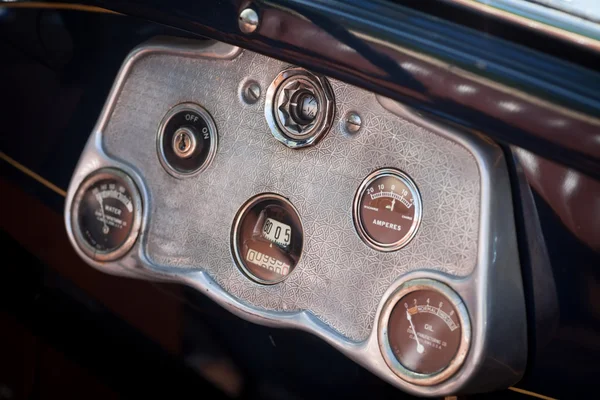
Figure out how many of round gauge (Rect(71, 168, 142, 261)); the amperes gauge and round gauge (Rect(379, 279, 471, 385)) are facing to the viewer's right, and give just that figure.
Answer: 0

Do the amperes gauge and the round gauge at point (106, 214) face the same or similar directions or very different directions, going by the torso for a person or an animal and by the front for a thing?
same or similar directions

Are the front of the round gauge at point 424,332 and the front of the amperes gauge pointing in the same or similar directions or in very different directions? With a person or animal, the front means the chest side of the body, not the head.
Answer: same or similar directions

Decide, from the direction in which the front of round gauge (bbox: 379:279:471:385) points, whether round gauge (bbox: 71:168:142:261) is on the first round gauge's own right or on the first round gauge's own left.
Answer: on the first round gauge's own right

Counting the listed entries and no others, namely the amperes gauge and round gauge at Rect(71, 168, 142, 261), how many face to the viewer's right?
0

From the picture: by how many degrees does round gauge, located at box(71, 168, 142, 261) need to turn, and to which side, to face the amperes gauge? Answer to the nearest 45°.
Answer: approximately 90° to its left

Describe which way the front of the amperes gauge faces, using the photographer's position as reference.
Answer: facing the viewer and to the left of the viewer

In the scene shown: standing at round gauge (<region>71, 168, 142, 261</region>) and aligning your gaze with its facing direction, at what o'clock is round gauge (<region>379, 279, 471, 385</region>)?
round gauge (<region>379, 279, 471, 385</region>) is roughly at 9 o'clock from round gauge (<region>71, 168, 142, 261</region>).
